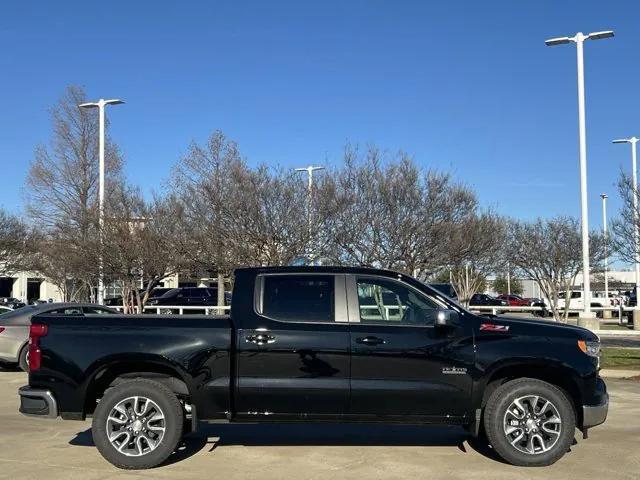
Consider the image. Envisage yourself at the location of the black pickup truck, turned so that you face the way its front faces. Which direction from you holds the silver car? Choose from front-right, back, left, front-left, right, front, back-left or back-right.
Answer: back-left

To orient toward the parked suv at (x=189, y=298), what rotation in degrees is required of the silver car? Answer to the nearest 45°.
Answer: approximately 45° to its left

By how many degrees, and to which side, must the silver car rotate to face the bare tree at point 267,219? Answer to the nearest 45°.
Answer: approximately 90° to its left

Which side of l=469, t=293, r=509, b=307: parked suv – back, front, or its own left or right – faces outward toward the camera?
right

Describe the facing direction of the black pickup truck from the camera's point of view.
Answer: facing to the right of the viewer

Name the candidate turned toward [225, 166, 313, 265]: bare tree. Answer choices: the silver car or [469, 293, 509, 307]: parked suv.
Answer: the silver car

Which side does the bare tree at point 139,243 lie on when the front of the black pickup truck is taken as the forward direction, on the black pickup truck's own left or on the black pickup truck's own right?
on the black pickup truck's own left

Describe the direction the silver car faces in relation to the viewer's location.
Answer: facing away from the viewer and to the right of the viewer
